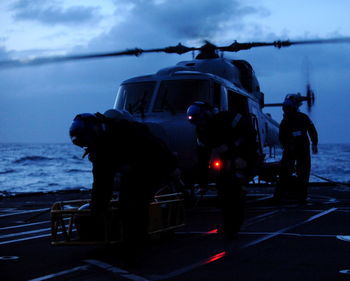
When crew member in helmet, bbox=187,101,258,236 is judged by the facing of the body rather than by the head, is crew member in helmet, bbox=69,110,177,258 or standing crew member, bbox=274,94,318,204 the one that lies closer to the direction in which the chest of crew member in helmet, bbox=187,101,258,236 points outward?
the crew member in helmet

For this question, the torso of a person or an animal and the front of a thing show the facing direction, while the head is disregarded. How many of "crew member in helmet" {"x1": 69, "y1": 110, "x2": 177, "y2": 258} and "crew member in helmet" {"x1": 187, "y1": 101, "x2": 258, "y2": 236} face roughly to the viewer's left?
2

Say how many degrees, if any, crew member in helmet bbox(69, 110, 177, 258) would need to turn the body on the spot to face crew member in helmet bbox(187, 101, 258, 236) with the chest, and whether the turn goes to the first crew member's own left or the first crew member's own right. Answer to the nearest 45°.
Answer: approximately 135° to the first crew member's own right

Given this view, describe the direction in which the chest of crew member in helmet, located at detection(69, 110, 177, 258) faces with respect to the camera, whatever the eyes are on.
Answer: to the viewer's left

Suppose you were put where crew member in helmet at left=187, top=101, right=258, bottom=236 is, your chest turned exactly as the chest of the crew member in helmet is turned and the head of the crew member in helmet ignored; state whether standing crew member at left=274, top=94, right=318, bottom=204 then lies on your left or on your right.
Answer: on your right

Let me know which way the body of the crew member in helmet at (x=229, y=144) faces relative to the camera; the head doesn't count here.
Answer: to the viewer's left

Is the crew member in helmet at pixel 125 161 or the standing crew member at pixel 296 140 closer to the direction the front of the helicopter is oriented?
the crew member in helmet

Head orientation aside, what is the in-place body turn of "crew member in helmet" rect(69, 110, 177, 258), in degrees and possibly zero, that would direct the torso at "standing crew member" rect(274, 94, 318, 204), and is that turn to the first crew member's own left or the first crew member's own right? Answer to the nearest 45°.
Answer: approximately 135° to the first crew member's own right

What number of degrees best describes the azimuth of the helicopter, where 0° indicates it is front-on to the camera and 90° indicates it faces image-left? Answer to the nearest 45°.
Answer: approximately 45°

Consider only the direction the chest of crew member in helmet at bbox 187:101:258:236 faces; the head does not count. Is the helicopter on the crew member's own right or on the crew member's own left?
on the crew member's own right

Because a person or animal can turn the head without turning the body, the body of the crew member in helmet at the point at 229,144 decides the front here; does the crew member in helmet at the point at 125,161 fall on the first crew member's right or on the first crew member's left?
on the first crew member's left
